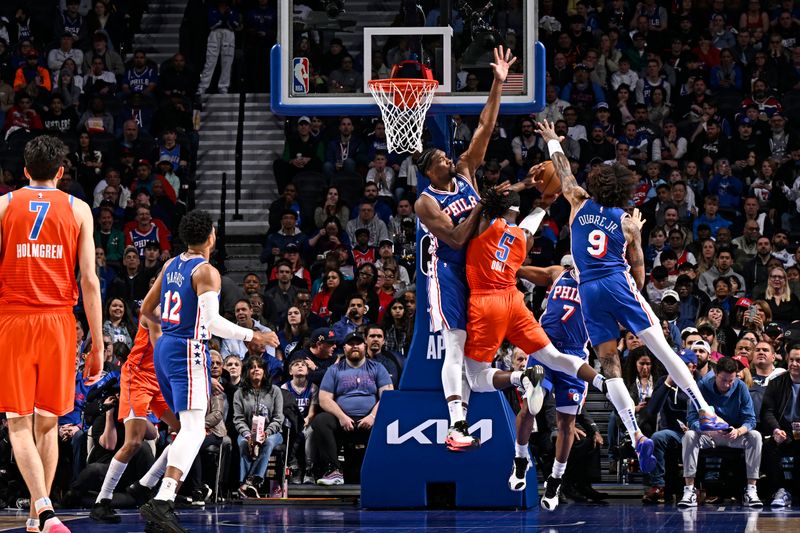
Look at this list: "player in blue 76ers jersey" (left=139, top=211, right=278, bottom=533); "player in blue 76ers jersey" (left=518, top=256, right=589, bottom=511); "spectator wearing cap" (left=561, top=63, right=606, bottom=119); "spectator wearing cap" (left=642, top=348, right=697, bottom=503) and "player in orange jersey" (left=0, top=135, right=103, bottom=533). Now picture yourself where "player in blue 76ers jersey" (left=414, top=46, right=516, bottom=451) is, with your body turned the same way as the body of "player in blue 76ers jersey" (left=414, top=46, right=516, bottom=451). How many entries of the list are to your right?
2

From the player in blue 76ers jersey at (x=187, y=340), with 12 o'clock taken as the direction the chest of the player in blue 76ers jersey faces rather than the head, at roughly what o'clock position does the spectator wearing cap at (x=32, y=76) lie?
The spectator wearing cap is roughly at 10 o'clock from the player in blue 76ers jersey.

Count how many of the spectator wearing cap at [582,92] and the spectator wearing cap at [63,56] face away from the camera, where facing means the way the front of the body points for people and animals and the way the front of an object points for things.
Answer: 0

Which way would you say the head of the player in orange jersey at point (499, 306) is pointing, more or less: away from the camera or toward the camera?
away from the camera

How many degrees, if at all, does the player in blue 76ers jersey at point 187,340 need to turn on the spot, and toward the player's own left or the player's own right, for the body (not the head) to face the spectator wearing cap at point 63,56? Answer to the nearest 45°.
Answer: approximately 45° to the player's own left

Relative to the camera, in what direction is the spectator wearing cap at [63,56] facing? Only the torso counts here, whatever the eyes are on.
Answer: toward the camera

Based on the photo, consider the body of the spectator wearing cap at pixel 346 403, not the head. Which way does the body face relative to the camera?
toward the camera

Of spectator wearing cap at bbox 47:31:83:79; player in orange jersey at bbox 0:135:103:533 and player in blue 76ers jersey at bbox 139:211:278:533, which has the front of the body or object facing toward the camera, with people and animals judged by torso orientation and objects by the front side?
the spectator wearing cap

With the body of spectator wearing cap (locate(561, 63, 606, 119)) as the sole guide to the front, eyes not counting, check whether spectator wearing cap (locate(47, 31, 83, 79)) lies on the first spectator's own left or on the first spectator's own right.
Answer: on the first spectator's own right

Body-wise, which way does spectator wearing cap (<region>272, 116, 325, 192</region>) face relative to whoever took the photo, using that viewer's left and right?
facing the viewer

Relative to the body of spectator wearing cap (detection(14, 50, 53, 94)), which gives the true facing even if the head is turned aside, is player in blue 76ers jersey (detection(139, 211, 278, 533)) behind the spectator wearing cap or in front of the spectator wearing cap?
in front

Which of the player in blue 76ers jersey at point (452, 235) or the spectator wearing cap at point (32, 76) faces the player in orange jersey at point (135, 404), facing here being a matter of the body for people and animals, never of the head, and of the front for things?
the spectator wearing cap

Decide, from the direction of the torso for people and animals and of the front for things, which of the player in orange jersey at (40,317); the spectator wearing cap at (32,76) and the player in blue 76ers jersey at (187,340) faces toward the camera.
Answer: the spectator wearing cap

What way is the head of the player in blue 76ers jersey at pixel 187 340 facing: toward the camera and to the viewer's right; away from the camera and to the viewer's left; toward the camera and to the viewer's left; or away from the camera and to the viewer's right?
away from the camera and to the viewer's right
